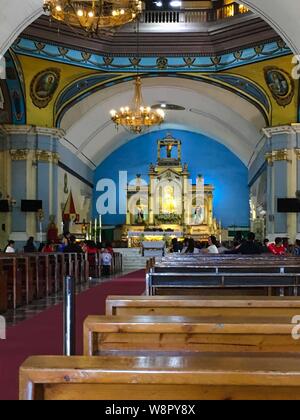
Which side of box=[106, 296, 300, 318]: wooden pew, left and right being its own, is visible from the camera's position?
back

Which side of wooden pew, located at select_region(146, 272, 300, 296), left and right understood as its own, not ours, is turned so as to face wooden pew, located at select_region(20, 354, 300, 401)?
back

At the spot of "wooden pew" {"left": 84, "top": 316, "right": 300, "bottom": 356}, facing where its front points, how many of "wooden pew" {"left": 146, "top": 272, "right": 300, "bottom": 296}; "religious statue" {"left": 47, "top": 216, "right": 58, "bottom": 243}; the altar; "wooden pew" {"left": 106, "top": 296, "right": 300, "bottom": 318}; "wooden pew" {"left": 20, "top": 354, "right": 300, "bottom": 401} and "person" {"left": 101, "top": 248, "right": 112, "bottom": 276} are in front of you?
5

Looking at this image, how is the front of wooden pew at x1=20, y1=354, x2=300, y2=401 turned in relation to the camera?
facing away from the viewer

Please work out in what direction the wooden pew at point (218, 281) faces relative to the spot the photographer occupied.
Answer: facing away from the viewer

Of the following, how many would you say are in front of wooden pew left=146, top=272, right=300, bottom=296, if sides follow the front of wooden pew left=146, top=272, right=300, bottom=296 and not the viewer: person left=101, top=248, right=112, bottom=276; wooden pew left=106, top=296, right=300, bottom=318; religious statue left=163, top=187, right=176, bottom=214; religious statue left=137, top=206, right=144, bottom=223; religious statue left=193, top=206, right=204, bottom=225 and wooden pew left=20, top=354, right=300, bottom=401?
4

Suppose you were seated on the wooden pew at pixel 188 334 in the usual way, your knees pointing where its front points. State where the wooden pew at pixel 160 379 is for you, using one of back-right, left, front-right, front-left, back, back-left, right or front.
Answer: back
